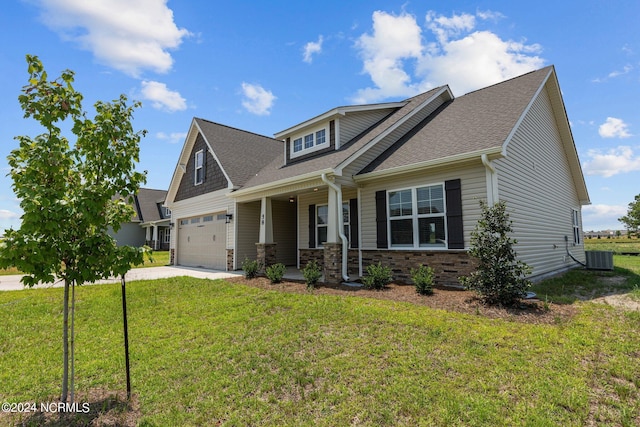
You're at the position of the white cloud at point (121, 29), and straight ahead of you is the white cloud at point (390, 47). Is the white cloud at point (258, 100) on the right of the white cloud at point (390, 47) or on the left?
left

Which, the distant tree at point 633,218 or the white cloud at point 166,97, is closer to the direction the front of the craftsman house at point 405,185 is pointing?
the white cloud

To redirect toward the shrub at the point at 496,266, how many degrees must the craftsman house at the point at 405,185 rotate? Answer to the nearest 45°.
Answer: approximately 45° to its left

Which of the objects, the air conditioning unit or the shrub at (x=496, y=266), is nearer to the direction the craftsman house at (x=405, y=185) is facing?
the shrub

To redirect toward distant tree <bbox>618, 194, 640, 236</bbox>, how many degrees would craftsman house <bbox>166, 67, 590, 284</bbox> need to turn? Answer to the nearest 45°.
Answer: approximately 180°

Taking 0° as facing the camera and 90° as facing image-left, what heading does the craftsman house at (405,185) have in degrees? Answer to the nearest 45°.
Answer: approximately 45°
